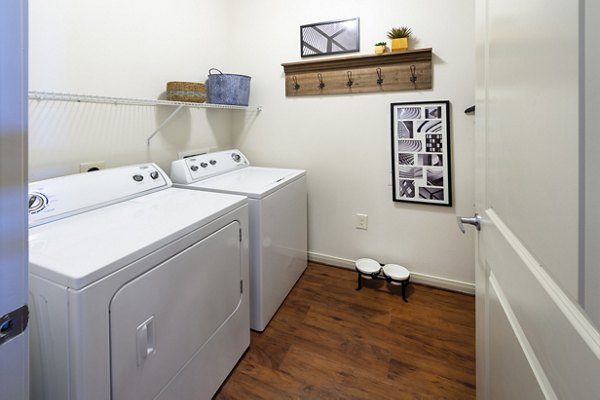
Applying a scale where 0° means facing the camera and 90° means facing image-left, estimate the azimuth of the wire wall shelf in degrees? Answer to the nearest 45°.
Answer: approximately 315°

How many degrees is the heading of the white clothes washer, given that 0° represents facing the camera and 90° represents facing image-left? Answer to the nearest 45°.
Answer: approximately 315°

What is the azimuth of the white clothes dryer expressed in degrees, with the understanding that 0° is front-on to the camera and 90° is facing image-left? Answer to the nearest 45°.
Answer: approximately 315°

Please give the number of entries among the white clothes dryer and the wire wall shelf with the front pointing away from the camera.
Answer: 0

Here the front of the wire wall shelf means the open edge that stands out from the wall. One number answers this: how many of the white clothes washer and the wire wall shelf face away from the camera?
0
